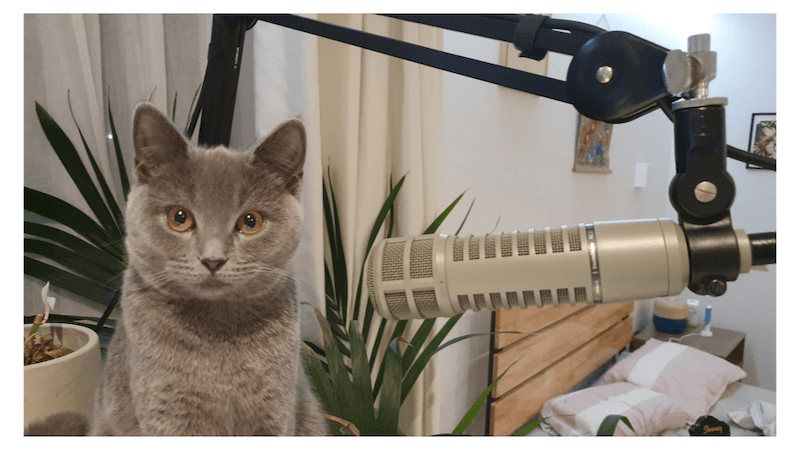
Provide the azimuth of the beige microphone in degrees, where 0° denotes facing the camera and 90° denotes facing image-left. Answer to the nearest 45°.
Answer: approximately 90°

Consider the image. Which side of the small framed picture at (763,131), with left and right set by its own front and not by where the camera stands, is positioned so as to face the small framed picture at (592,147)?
right

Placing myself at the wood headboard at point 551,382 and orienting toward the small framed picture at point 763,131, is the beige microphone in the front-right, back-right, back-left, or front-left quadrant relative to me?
back-right

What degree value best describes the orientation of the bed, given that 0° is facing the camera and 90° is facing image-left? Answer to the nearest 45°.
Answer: approximately 315°

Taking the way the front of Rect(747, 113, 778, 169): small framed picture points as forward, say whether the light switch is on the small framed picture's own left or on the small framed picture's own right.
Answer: on the small framed picture's own right

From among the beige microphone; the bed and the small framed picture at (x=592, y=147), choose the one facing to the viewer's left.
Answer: the beige microphone
